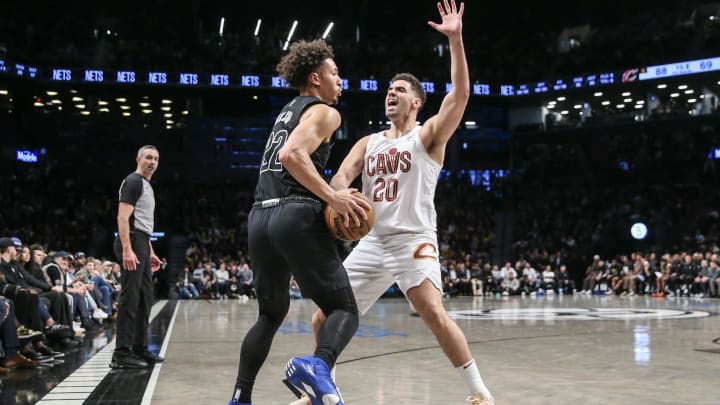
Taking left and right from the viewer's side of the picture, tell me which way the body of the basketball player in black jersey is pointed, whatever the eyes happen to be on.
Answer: facing away from the viewer and to the right of the viewer

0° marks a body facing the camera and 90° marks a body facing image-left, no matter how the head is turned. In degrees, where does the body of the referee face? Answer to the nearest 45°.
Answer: approximately 315°

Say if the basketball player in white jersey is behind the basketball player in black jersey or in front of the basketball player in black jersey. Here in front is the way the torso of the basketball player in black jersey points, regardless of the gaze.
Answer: in front

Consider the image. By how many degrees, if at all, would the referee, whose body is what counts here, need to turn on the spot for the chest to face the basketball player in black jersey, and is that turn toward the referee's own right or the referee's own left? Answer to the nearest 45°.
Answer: approximately 45° to the referee's own right

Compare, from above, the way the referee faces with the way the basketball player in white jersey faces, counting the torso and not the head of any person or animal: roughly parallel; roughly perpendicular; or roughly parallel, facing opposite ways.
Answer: roughly perpendicular

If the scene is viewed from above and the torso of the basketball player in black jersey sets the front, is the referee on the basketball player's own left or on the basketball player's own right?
on the basketball player's own left

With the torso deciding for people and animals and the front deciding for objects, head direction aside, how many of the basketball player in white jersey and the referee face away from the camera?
0

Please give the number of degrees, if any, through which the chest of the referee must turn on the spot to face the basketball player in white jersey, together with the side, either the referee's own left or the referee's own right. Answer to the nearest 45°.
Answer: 0° — they already face them

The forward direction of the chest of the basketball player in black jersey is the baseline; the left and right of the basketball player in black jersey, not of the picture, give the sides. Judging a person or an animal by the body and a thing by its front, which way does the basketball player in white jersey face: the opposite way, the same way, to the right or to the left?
the opposite way

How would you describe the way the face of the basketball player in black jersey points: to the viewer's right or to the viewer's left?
to the viewer's right

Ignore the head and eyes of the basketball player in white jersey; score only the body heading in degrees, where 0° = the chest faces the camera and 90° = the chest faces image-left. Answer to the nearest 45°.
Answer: approximately 45°

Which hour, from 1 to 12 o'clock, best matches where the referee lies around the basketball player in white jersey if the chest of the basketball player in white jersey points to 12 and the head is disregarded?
The referee is roughly at 3 o'clock from the basketball player in white jersey.

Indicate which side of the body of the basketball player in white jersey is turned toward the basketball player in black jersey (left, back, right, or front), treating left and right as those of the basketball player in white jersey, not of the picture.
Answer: front
